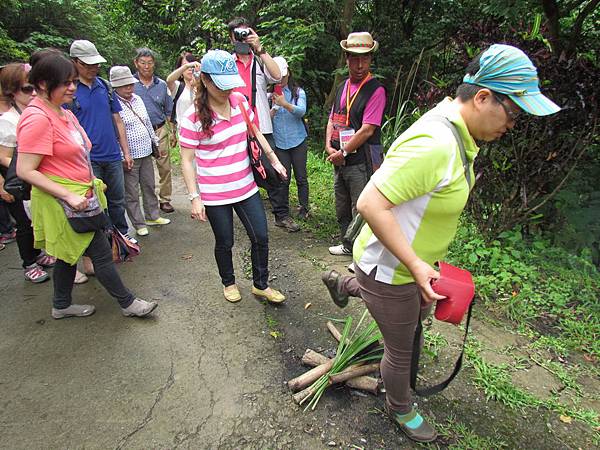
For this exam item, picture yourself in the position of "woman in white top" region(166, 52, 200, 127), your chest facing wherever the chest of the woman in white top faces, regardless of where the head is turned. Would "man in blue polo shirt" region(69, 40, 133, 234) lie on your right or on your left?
on your right

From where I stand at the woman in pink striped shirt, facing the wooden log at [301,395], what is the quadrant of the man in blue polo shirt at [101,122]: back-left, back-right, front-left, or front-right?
back-right

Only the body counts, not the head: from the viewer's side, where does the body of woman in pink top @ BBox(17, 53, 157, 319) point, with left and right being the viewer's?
facing to the right of the viewer

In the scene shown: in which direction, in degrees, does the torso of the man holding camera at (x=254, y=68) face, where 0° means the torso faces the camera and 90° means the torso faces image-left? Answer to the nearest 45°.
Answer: approximately 0°

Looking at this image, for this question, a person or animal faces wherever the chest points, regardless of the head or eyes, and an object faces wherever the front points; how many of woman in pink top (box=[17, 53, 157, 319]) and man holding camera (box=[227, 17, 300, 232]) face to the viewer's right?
1

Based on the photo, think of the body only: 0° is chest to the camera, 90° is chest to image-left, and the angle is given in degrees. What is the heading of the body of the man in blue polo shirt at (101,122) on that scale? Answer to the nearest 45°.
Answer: approximately 315°
